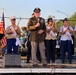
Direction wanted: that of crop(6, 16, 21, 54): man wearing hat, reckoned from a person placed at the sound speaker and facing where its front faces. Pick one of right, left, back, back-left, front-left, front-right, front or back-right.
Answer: back

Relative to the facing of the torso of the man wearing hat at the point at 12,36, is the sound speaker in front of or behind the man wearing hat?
in front

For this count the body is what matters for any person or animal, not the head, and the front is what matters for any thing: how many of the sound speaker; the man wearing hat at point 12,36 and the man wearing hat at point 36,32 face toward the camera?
3
